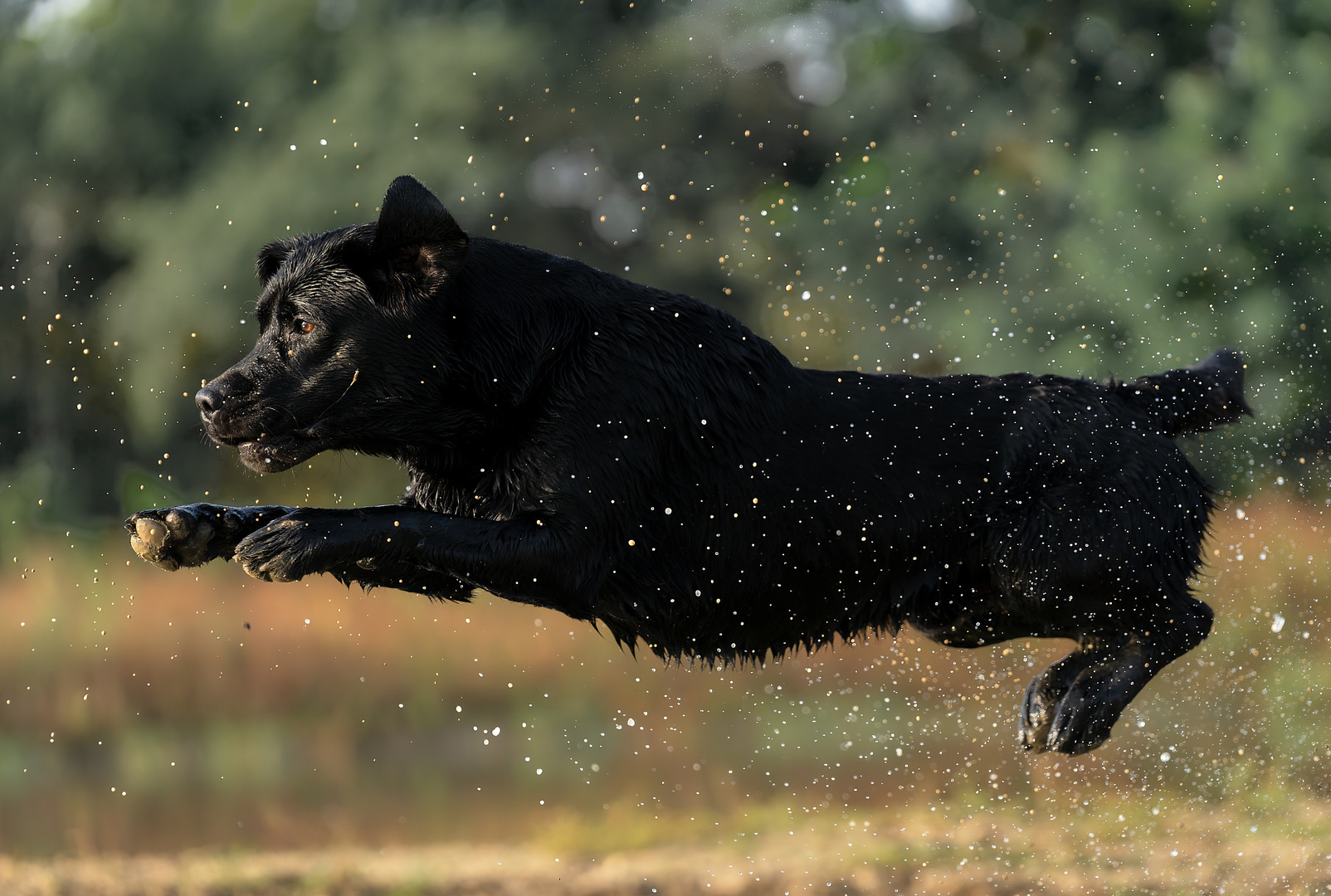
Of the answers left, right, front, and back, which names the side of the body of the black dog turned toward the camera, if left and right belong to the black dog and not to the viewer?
left
